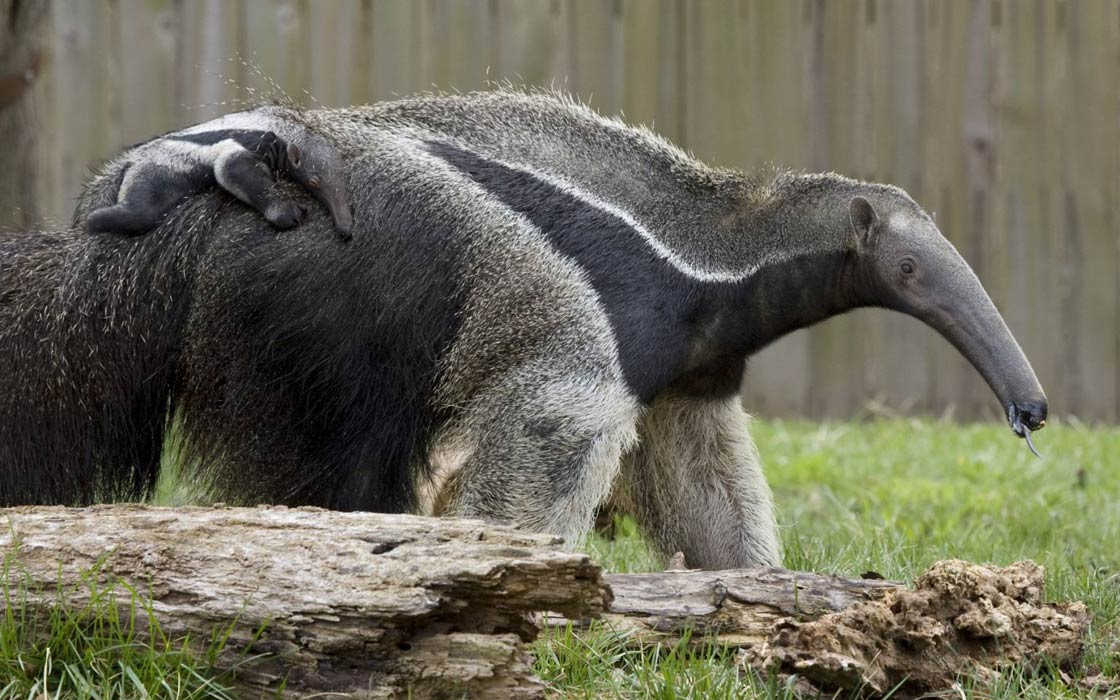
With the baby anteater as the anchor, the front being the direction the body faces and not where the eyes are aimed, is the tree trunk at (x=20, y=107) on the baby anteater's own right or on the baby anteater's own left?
on the baby anteater's own left

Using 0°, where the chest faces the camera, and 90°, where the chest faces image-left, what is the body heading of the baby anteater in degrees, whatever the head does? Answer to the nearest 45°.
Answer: approximately 270°

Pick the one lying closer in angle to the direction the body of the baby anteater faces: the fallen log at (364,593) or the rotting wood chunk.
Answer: the rotting wood chunk

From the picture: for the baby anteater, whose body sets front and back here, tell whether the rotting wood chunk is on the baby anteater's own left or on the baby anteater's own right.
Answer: on the baby anteater's own right

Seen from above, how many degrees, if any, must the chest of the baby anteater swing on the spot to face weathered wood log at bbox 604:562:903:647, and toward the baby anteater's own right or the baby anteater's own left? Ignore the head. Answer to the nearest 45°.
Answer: approximately 45° to the baby anteater's own right

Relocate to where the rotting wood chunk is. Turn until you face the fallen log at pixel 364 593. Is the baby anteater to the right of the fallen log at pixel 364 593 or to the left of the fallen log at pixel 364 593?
right

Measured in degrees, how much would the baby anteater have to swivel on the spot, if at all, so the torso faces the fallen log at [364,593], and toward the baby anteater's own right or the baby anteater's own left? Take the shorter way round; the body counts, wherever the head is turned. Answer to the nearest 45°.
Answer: approximately 90° to the baby anteater's own right

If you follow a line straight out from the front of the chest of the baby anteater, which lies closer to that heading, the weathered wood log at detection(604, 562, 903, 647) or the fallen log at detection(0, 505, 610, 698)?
the weathered wood log
